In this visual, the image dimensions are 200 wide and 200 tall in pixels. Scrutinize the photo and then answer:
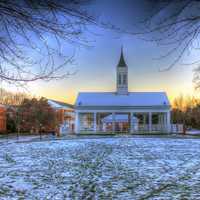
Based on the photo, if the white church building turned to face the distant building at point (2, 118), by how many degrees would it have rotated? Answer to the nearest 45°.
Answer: approximately 90° to its right

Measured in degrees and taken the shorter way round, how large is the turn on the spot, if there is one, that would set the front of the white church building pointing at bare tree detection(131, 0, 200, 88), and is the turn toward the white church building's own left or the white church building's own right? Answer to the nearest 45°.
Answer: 0° — it already faces it

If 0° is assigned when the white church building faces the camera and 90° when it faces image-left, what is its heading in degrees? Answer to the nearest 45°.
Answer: approximately 0°

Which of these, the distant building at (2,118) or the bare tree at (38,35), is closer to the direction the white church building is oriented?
the bare tree

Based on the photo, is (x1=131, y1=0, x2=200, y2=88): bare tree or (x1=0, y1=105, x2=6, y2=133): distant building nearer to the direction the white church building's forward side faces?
the bare tree

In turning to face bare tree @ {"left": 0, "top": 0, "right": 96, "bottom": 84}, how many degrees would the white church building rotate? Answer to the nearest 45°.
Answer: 0° — it already faces it
